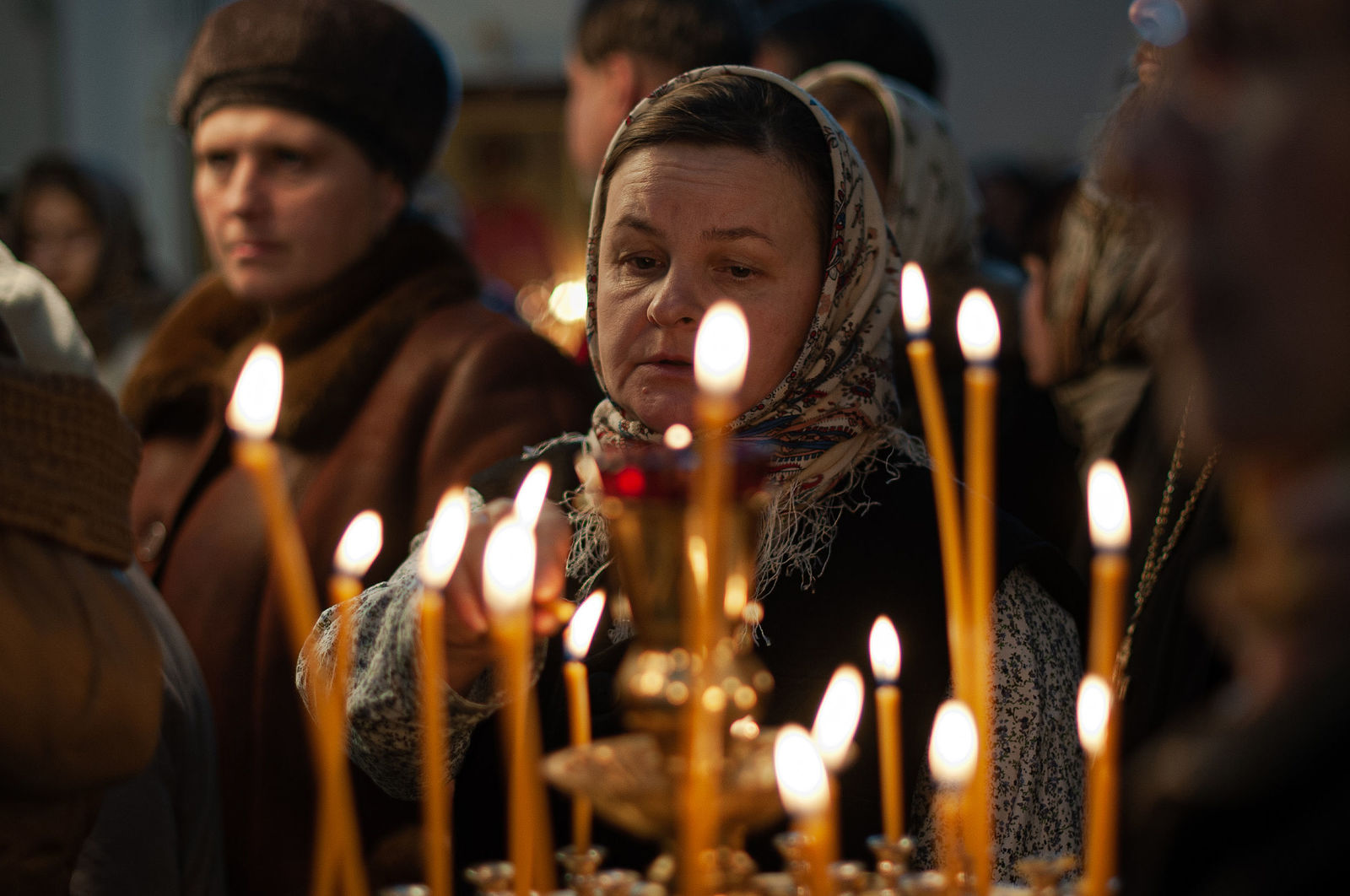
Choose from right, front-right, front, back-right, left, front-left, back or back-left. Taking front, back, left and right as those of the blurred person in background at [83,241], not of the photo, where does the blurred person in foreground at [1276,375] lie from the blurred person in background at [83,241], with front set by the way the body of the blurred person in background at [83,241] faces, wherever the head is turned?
front-left

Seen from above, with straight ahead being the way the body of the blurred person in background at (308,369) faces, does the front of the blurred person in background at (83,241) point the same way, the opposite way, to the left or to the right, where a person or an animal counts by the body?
the same way

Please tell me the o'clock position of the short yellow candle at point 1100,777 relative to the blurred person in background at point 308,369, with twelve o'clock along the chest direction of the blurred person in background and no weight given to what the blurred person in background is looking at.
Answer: The short yellow candle is roughly at 10 o'clock from the blurred person in background.

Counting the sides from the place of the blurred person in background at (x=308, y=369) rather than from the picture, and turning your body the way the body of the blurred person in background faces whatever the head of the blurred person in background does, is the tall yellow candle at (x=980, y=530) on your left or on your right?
on your left

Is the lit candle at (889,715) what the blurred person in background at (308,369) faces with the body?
no

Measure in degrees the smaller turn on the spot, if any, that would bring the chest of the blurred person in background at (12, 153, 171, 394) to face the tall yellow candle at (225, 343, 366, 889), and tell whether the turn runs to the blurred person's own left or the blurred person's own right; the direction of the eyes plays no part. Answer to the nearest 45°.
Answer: approximately 45° to the blurred person's own left

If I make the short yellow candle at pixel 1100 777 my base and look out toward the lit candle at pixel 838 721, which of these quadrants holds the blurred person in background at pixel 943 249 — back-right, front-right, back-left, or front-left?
front-right

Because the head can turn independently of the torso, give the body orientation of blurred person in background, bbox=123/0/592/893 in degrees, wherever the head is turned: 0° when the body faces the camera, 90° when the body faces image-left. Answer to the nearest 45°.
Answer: approximately 45°

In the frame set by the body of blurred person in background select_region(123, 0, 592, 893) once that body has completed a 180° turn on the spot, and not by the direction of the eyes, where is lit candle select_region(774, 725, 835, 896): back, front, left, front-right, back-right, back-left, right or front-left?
back-right

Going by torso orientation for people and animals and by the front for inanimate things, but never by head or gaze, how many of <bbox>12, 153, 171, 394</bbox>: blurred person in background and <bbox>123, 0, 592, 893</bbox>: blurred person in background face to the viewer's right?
0

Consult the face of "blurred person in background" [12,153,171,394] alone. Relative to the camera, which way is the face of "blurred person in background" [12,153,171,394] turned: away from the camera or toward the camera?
toward the camera

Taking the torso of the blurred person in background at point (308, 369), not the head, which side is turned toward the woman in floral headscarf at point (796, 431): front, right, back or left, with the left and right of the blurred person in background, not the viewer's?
left

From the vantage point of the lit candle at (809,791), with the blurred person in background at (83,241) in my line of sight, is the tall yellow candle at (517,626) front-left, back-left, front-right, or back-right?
front-left

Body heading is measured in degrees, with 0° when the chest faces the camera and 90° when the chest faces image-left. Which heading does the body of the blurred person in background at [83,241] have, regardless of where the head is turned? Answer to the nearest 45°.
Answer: approximately 45°

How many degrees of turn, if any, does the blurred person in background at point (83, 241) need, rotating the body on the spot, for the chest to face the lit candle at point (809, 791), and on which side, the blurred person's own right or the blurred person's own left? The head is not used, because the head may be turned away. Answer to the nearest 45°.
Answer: approximately 45° to the blurred person's own left

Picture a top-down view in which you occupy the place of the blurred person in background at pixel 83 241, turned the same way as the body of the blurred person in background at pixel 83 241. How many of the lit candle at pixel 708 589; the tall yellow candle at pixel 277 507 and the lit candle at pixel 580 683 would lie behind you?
0

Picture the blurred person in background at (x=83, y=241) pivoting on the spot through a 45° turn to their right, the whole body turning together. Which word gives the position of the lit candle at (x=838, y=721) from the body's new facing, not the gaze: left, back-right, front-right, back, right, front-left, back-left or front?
left
